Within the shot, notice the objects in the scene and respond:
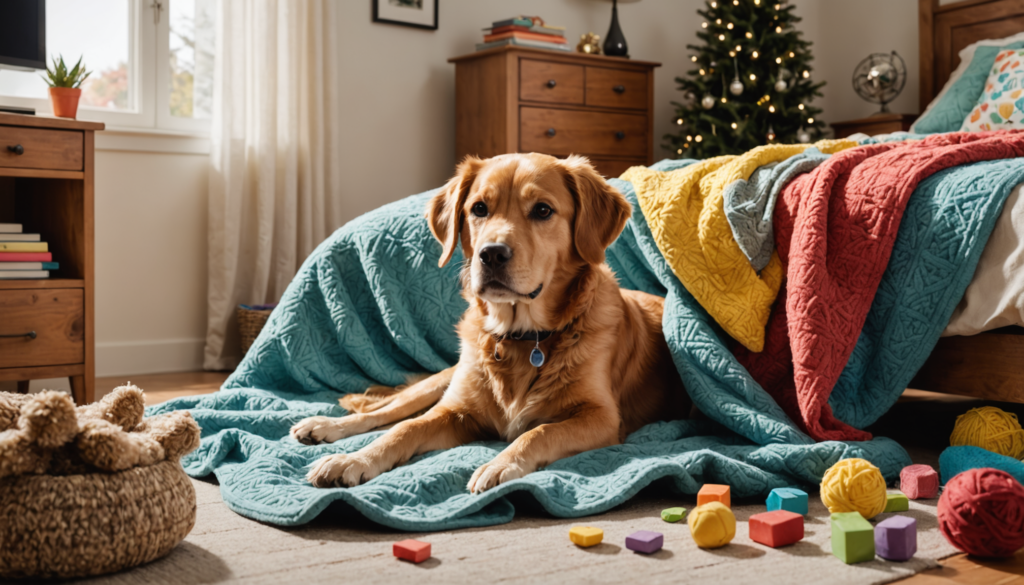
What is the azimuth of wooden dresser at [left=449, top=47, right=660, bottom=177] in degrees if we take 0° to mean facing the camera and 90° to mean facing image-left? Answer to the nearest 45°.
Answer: approximately 315°

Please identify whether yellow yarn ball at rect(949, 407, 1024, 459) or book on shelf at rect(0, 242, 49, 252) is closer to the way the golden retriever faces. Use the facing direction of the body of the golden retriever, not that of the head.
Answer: the book on shelf

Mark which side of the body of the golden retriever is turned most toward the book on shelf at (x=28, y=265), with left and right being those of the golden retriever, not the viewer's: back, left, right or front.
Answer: right

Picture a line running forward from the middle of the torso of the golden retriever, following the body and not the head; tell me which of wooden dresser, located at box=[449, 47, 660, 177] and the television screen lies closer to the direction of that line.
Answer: the television screen

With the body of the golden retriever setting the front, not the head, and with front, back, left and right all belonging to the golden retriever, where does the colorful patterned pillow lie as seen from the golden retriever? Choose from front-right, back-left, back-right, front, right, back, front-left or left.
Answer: back

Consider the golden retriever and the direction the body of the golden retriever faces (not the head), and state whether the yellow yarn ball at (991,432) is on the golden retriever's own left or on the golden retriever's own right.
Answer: on the golden retriever's own left

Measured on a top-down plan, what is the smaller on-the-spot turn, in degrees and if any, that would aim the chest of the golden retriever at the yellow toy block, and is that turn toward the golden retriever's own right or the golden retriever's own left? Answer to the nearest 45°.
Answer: approximately 45° to the golden retriever's own left

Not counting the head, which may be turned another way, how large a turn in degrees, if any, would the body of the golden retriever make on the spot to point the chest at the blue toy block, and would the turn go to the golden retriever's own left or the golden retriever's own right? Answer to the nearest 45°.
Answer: approximately 90° to the golden retriever's own left

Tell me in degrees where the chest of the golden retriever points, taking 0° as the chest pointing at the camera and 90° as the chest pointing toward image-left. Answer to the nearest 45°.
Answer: approximately 45°
